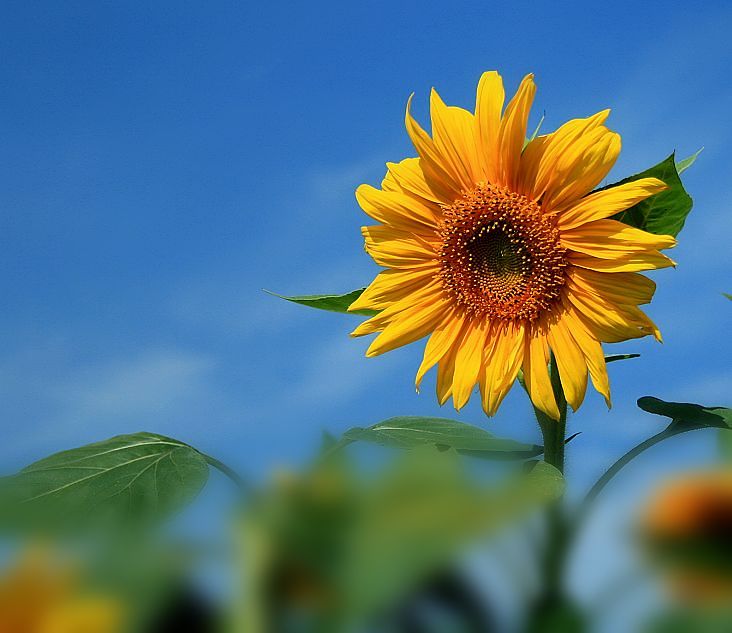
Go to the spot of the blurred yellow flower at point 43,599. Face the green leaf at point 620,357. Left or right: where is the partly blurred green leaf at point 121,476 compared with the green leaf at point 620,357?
left

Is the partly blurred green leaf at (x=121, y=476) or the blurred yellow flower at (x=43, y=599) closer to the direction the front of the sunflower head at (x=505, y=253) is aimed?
the blurred yellow flower

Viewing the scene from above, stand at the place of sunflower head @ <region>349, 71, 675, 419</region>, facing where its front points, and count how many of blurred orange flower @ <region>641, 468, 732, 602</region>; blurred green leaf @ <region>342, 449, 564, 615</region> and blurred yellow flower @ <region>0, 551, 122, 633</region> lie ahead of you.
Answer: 3

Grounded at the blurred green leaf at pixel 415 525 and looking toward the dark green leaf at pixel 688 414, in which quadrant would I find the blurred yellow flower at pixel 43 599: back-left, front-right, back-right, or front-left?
back-left

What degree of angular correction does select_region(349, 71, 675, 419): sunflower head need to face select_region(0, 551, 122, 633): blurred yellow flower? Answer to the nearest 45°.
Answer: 0° — it already faces it

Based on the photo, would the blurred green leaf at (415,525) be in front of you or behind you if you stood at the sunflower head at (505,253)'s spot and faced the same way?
in front

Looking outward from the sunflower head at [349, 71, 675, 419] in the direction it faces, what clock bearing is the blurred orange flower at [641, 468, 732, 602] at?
The blurred orange flower is roughly at 12 o'clock from the sunflower head.

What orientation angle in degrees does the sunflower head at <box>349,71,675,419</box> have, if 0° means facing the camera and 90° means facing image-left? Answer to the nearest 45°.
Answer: approximately 0°

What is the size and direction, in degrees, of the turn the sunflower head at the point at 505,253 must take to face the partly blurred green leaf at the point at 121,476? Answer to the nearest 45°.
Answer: approximately 45° to its right
